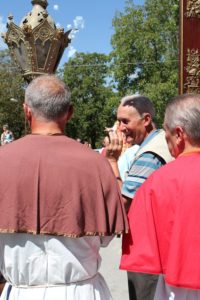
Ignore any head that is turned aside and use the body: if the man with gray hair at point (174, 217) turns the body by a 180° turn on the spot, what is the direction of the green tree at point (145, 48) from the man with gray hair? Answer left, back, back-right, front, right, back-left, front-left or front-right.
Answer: back-left

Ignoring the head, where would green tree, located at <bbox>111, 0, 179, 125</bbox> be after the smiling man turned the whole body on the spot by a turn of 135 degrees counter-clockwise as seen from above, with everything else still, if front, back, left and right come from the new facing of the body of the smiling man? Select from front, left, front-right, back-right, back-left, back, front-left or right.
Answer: back-left

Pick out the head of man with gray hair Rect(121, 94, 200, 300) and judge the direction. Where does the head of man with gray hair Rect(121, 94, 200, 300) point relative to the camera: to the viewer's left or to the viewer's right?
to the viewer's left

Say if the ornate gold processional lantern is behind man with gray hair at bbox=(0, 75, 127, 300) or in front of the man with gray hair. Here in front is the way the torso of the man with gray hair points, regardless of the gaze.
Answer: in front

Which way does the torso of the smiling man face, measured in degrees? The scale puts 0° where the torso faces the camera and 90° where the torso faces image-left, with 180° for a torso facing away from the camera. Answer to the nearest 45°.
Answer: approximately 90°

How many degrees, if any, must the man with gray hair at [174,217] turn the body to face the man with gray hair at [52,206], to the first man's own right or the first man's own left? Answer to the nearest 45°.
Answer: approximately 45° to the first man's own left

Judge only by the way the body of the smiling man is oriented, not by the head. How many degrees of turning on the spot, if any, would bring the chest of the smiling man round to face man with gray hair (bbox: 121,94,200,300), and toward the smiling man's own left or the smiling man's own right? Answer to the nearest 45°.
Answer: approximately 90° to the smiling man's own left

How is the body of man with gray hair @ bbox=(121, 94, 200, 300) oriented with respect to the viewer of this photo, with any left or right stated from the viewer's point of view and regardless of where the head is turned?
facing away from the viewer and to the left of the viewer

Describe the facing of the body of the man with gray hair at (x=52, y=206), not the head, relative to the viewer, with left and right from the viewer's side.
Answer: facing away from the viewer

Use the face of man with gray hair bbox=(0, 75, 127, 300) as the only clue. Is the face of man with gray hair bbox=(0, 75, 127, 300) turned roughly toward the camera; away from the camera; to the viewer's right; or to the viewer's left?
away from the camera

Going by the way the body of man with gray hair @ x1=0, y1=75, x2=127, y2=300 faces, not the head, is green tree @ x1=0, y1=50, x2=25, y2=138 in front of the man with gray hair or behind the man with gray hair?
in front
